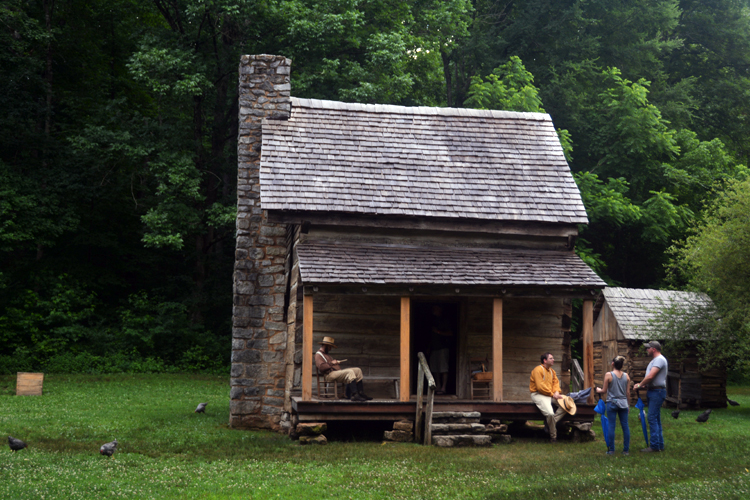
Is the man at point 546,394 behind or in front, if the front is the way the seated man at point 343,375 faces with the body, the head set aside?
in front

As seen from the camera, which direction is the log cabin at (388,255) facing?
toward the camera

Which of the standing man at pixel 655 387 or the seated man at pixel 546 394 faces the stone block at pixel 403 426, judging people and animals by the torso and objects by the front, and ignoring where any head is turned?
the standing man at pixel 655 387

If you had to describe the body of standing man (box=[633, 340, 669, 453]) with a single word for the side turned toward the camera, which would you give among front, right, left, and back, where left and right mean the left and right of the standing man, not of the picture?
left

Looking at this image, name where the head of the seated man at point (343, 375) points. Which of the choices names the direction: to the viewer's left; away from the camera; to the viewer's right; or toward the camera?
to the viewer's right

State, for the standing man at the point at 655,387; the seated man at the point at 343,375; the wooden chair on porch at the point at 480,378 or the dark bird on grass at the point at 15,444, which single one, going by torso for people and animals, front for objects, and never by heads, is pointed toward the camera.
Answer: the wooden chair on porch

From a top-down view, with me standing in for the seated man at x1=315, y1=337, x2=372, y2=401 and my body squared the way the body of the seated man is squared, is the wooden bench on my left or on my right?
on my left

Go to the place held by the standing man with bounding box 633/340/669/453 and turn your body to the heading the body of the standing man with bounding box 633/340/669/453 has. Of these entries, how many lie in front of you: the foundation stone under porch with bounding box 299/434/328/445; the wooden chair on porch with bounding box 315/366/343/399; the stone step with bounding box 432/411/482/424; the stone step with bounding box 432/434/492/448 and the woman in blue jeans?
5

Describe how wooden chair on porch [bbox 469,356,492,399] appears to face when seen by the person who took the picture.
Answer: facing the viewer

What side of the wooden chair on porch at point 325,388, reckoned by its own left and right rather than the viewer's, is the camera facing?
right

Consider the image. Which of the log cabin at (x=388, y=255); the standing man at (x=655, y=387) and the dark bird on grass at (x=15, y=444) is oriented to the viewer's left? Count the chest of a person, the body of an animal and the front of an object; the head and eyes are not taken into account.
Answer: the standing man

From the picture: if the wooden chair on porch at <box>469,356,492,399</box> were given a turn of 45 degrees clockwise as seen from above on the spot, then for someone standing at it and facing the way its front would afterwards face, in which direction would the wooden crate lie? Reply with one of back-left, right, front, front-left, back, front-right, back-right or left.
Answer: front-right

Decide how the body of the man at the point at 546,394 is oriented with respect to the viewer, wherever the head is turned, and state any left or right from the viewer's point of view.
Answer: facing the viewer and to the right of the viewer

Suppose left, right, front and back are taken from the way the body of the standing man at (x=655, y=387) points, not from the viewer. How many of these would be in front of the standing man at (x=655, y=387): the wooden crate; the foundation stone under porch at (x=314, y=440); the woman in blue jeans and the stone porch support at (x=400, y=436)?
4

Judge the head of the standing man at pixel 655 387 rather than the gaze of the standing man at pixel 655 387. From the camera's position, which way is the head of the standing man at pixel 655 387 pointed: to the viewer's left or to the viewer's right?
to the viewer's left

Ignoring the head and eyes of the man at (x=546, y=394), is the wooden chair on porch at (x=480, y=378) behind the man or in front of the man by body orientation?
behind

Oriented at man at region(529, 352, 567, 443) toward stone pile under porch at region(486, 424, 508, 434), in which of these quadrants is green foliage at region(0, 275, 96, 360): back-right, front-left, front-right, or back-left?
front-right

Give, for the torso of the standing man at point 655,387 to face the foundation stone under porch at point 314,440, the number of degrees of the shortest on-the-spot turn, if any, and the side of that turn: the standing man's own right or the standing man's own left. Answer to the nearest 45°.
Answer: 0° — they already face it
